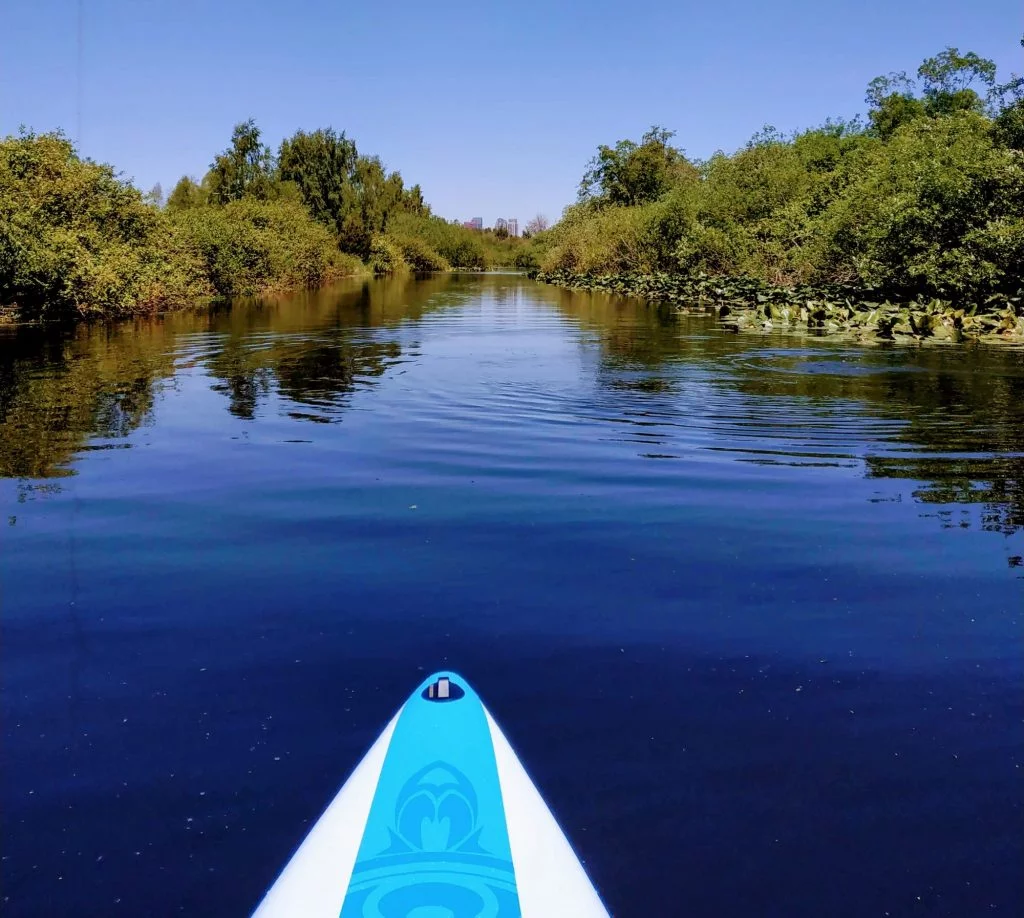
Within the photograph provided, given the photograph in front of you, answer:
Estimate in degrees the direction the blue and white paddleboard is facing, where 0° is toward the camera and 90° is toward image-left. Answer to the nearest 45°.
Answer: approximately 180°

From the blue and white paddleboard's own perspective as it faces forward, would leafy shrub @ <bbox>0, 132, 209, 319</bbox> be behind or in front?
in front
